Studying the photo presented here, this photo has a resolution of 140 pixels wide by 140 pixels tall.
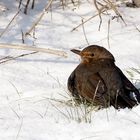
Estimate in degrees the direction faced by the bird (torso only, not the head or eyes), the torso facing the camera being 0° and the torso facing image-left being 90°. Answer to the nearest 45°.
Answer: approximately 45°
